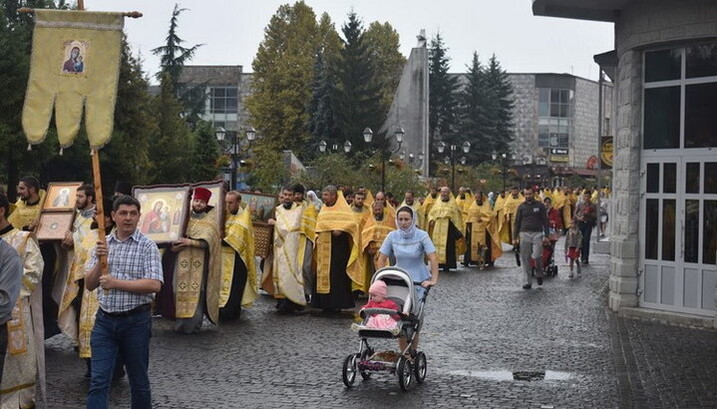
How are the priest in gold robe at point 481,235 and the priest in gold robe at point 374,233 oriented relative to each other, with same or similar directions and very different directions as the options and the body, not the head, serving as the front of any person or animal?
same or similar directions

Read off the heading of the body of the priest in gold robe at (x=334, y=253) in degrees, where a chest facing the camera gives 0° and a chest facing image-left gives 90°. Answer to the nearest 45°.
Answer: approximately 45°

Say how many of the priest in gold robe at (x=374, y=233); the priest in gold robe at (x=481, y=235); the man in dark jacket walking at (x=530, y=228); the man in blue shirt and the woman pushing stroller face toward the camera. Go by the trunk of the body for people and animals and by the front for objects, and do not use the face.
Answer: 5

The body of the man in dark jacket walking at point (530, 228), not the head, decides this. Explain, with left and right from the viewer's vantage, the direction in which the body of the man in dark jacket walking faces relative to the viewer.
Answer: facing the viewer

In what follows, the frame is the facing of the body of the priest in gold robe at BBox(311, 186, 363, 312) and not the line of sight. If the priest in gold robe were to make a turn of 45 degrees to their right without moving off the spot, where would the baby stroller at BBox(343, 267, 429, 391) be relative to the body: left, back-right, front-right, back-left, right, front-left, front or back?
left

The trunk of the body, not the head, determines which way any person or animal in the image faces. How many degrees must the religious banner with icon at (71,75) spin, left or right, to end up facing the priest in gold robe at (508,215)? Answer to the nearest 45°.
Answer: approximately 135° to its left

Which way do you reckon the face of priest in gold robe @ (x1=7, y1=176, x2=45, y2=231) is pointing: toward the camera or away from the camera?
toward the camera

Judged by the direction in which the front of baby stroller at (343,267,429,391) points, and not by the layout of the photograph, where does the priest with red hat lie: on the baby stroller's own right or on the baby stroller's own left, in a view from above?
on the baby stroller's own right

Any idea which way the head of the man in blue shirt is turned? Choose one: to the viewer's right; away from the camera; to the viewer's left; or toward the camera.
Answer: toward the camera

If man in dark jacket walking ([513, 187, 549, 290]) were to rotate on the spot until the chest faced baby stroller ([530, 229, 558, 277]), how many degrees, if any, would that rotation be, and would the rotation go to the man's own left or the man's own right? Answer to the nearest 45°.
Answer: approximately 180°

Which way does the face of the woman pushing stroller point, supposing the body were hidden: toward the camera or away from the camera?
toward the camera

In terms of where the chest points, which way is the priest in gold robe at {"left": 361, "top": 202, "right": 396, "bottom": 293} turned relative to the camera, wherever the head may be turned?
toward the camera

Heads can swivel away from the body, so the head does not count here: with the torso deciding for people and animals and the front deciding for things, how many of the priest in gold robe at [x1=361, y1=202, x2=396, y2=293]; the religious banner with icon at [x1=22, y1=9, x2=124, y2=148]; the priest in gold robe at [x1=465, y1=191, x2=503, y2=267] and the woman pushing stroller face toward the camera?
4

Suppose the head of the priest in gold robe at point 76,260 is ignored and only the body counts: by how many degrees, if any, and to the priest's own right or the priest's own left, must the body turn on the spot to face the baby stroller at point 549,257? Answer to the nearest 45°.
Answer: approximately 180°

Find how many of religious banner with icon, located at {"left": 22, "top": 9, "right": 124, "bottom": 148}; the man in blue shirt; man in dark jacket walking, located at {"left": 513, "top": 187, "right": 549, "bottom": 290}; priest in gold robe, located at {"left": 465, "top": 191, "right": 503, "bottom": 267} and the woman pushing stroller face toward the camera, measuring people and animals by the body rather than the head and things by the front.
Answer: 5

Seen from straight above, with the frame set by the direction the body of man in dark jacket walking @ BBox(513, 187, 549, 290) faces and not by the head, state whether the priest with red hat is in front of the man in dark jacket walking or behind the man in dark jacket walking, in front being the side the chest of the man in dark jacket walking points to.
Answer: in front

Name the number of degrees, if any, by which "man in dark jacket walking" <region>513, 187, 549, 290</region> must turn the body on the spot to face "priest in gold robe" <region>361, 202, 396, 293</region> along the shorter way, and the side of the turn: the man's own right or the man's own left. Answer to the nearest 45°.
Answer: approximately 45° to the man's own right
